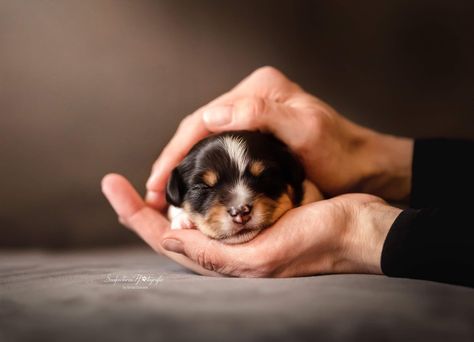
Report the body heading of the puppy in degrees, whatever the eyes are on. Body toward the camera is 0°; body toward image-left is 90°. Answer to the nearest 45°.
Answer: approximately 0°
